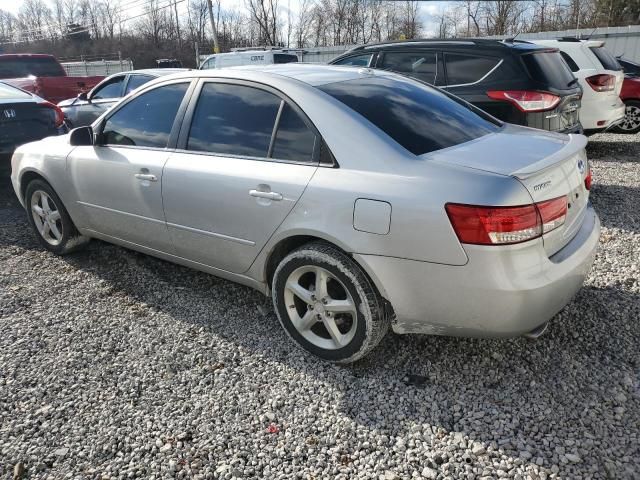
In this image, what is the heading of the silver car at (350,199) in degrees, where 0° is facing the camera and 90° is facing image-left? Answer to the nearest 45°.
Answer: approximately 135°

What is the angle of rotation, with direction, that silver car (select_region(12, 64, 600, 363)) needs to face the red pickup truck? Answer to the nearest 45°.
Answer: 0° — it already faces it

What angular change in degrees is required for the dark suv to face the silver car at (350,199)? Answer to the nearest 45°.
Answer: approximately 135° to its left

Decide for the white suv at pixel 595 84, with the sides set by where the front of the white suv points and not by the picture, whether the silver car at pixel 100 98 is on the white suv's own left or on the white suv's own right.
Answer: on the white suv's own left

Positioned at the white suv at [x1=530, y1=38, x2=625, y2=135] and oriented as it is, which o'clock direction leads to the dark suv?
The dark suv is roughly at 8 o'clock from the white suv.

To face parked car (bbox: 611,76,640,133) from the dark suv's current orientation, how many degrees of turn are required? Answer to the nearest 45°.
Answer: approximately 90° to its right

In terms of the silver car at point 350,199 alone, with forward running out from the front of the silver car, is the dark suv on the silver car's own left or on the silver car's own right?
on the silver car's own right

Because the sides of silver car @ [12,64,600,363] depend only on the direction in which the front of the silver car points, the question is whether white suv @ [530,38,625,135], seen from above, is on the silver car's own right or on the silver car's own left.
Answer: on the silver car's own right

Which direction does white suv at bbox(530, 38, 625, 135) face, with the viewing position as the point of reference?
facing away from the viewer and to the left of the viewer

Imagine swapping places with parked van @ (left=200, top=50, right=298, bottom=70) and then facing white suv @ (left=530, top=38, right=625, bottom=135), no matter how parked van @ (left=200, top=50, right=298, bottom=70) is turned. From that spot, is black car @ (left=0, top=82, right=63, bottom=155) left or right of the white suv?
right

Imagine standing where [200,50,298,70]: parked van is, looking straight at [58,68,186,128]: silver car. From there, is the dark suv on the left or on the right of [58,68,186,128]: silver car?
left

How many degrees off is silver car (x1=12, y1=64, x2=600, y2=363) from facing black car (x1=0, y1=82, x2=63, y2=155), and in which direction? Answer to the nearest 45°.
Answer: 0° — it already faces it
